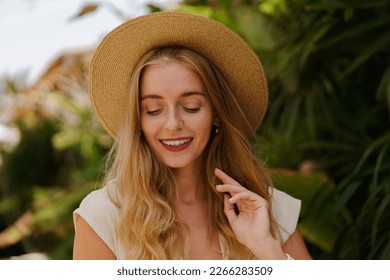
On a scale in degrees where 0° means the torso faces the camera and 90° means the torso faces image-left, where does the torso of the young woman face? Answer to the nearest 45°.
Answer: approximately 0°
